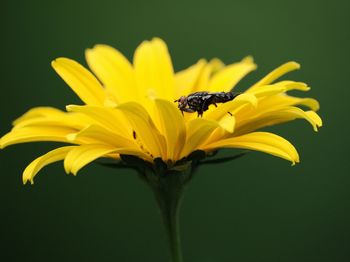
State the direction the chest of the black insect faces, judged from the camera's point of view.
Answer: to the viewer's left
